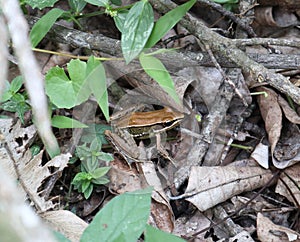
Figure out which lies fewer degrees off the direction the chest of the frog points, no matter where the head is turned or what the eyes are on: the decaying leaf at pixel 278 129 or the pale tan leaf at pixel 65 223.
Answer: the decaying leaf

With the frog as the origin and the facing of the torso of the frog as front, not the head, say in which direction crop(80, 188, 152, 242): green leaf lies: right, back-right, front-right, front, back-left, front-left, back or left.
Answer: right

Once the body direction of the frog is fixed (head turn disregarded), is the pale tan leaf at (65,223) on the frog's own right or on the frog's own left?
on the frog's own right

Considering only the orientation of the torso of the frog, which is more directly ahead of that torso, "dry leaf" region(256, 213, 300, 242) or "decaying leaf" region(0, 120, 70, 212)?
the dry leaf

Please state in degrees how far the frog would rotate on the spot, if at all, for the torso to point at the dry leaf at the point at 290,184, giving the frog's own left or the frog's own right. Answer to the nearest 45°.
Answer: approximately 45° to the frog's own right

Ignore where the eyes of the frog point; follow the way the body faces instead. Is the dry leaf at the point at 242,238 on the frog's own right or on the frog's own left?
on the frog's own right

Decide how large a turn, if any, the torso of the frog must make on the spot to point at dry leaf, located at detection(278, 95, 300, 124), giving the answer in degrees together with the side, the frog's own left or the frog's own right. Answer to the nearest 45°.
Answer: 0° — it already faces it

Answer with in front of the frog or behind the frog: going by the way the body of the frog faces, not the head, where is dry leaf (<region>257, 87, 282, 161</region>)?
in front

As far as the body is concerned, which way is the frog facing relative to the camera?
to the viewer's right
